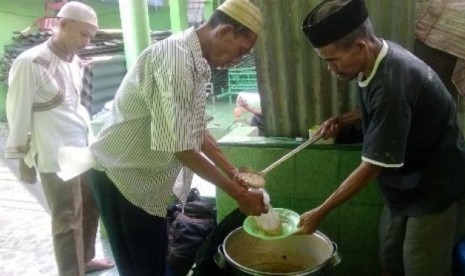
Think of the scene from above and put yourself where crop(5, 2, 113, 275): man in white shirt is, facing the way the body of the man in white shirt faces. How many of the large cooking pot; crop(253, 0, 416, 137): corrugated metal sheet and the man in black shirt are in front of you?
3

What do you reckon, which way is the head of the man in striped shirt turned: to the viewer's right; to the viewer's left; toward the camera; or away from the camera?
to the viewer's right

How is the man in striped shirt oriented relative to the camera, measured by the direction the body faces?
to the viewer's right

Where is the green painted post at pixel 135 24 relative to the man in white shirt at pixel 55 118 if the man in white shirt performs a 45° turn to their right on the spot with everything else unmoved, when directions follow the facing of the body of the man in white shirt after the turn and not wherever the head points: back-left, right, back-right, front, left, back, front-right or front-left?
back-left

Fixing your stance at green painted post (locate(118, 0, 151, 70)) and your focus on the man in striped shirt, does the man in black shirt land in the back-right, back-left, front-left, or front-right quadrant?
front-left

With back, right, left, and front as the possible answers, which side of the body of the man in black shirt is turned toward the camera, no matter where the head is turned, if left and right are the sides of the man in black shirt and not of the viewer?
left

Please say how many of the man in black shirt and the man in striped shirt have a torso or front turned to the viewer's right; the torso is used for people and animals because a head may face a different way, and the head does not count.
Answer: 1

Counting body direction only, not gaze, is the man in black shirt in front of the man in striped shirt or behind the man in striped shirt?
in front

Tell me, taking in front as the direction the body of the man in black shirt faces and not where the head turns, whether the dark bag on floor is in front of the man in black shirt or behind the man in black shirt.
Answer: in front

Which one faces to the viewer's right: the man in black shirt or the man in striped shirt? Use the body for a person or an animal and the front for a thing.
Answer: the man in striped shirt

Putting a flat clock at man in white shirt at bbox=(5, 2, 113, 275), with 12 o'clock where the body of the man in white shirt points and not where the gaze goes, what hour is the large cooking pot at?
The large cooking pot is roughly at 12 o'clock from the man in white shirt.

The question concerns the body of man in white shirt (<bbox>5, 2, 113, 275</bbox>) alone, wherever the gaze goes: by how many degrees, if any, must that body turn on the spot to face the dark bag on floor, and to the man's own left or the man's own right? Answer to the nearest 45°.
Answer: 0° — they already face it

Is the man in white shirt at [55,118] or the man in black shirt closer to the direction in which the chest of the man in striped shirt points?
the man in black shirt

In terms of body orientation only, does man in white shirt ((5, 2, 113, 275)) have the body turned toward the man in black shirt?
yes

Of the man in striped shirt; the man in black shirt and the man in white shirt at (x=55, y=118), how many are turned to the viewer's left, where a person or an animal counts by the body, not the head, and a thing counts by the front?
1

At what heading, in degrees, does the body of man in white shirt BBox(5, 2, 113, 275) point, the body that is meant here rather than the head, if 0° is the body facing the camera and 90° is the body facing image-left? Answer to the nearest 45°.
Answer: approximately 315°

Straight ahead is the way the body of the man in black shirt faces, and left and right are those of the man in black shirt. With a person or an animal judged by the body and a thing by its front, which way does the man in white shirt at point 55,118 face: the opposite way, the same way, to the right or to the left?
the opposite way
